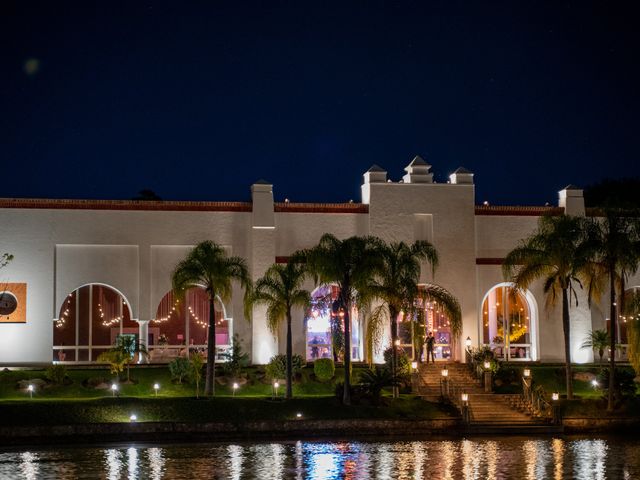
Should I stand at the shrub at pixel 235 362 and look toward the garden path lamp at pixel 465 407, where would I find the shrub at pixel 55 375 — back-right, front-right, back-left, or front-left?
back-right

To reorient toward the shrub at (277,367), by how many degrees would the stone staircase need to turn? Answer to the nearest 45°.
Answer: approximately 90° to its right

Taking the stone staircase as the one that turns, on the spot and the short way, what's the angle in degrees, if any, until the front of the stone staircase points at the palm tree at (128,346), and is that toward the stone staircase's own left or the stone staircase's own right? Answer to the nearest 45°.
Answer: approximately 90° to the stone staircase's own right

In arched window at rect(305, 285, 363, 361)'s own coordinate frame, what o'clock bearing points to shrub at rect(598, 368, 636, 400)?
The shrub is roughly at 10 o'clock from the arched window.

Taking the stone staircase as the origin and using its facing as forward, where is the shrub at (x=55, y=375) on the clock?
The shrub is roughly at 3 o'clock from the stone staircase.

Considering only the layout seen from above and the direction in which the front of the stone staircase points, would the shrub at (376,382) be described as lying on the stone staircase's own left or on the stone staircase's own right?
on the stone staircase's own right

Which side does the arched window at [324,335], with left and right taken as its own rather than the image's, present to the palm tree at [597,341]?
left

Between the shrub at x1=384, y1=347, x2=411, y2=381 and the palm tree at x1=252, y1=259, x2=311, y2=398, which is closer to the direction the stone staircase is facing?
the palm tree

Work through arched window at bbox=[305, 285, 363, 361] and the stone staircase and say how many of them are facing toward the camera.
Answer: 2

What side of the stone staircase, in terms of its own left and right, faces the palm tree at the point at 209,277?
right

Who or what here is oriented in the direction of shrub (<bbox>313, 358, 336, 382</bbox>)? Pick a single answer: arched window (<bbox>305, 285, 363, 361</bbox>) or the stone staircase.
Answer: the arched window

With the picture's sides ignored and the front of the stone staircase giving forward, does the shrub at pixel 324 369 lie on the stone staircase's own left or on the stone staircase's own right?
on the stone staircase's own right
